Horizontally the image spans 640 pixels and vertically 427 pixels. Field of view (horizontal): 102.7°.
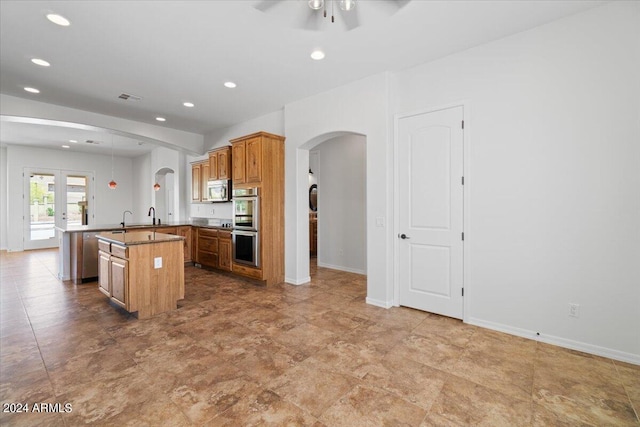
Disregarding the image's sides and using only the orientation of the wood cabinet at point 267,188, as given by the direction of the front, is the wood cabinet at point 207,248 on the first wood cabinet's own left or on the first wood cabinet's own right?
on the first wood cabinet's own right

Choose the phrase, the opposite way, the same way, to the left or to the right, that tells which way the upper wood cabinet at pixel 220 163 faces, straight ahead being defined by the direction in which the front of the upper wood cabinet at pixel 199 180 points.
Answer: the same way

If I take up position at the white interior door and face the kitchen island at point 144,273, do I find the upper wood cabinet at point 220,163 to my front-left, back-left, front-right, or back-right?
front-right

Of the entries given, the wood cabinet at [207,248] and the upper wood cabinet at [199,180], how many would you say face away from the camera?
0

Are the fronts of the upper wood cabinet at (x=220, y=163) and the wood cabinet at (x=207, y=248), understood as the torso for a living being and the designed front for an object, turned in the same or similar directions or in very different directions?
same or similar directions

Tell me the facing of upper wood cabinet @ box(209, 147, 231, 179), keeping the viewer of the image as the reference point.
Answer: facing the viewer and to the left of the viewer

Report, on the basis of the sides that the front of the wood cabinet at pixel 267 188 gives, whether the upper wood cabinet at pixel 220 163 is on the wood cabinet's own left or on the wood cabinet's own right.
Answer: on the wood cabinet's own right

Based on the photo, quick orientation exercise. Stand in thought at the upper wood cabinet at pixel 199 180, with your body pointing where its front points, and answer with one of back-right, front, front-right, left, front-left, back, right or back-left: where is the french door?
right

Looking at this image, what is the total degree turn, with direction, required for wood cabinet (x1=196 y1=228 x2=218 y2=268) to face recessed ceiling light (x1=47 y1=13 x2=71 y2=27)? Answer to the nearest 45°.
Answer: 0° — it already faces it

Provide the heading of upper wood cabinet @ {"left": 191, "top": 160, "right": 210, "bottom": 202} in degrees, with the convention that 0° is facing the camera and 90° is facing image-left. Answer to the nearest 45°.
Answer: approximately 45°

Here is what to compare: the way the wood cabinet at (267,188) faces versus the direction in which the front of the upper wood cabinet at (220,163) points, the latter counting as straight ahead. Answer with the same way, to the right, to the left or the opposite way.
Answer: the same way

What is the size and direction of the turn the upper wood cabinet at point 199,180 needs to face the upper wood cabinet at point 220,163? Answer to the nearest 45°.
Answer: approximately 45° to its left

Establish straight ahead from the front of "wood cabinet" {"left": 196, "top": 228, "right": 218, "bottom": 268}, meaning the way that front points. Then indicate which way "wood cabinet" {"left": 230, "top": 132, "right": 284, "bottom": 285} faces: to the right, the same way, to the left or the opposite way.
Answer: the same way

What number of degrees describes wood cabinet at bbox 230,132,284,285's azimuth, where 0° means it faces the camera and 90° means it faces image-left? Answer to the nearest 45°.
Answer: approximately 45°

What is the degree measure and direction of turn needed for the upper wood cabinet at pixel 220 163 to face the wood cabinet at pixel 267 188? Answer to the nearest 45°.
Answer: approximately 90° to its left

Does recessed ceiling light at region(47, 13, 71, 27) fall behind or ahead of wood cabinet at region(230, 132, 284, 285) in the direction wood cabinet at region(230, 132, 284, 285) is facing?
ahead

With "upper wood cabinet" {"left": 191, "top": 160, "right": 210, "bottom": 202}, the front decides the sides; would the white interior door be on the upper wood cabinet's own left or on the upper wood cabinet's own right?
on the upper wood cabinet's own left

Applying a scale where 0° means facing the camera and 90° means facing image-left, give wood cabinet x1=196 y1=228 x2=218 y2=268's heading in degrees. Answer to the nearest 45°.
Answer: approximately 45°
